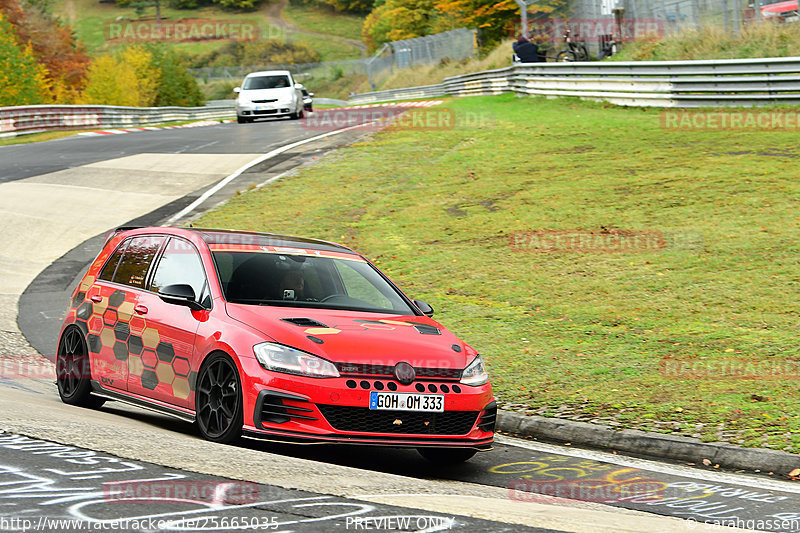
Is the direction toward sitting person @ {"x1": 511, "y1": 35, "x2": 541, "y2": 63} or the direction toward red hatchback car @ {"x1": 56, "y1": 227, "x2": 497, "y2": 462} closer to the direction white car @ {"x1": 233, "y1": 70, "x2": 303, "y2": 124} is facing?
the red hatchback car

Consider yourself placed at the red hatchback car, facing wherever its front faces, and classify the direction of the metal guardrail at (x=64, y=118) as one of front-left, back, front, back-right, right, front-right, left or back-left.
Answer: back-left

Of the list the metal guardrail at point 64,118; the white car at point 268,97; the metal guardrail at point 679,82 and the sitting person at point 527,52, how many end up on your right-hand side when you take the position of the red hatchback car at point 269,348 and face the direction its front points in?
0

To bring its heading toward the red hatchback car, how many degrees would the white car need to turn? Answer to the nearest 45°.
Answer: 0° — it already faces it

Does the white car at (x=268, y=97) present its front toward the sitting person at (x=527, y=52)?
no

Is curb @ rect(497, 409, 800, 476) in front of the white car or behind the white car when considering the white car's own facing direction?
in front

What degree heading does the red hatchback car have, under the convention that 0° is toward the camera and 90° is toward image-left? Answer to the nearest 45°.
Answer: approximately 315°

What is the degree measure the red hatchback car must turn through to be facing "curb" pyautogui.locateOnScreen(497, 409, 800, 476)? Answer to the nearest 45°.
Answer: approximately 45° to its left

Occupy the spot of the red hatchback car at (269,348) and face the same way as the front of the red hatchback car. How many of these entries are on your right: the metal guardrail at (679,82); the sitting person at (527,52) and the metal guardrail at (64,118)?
0

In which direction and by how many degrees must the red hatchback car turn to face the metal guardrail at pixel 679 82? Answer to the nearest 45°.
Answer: approximately 90° to its left

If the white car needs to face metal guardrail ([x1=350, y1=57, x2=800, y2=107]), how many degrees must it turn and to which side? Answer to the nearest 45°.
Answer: approximately 45° to its left

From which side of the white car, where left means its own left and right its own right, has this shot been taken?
front

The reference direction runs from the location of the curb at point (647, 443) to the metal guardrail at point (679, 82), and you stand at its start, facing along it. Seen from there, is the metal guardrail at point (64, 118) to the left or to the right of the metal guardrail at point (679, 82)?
left

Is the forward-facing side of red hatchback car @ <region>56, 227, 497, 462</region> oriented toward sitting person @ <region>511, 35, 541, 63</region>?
no

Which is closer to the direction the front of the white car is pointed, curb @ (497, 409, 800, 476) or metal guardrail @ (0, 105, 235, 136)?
the curb
